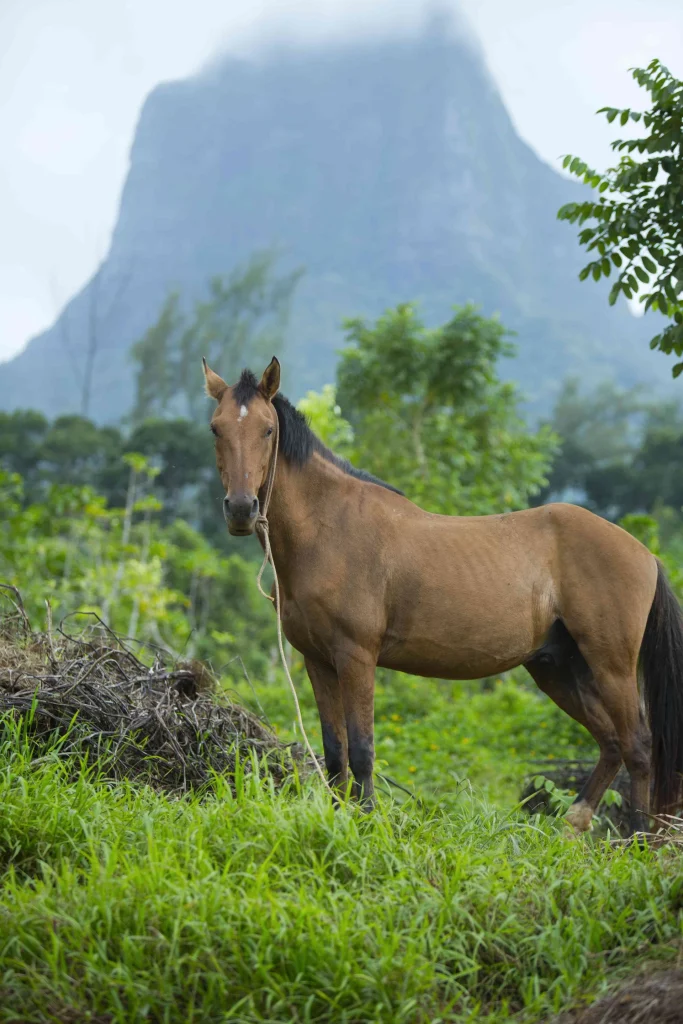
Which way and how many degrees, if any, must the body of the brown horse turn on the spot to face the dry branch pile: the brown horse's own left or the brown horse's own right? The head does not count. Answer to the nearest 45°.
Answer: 0° — it already faces it

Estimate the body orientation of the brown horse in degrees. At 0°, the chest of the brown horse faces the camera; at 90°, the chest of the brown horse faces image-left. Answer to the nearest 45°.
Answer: approximately 90°

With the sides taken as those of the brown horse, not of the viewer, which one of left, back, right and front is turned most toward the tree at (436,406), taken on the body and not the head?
right

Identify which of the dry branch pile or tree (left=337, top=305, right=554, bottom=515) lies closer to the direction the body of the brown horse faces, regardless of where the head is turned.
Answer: the dry branch pile
